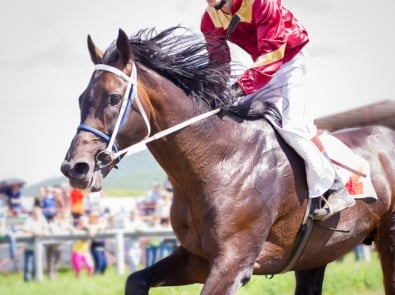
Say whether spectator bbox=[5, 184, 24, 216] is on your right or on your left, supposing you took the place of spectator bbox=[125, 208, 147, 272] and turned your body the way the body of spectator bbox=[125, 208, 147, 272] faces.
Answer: on your right

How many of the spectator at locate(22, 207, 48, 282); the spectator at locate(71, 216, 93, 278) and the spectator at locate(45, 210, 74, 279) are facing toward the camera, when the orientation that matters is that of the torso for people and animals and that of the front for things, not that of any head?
3

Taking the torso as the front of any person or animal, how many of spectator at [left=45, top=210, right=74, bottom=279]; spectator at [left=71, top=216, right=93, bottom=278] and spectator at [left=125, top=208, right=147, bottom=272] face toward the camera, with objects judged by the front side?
3

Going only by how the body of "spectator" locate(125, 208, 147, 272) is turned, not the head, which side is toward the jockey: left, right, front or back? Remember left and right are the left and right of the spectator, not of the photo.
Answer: front

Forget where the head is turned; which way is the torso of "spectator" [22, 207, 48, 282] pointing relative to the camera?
toward the camera

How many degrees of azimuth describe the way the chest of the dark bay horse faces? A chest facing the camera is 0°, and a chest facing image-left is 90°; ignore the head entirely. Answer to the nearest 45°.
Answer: approximately 45°

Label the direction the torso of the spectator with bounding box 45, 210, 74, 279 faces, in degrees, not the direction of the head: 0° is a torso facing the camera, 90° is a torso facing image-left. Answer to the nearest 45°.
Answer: approximately 0°

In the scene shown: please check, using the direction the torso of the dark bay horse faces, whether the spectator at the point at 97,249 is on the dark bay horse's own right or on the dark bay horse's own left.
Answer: on the dark bay horse's own right

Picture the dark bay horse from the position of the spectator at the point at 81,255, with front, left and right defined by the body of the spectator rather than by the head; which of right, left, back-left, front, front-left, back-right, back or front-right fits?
front

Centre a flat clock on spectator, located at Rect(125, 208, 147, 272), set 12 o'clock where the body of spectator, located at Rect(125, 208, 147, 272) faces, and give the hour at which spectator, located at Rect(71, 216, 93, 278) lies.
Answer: spectator, located at Rect(71, 216, 93, 278) is roughly at 2 o'clock from spectator, located at Rect(125, 208, 147, 272).

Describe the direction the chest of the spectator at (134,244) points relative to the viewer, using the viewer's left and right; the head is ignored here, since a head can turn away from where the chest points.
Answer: facing the viewer
